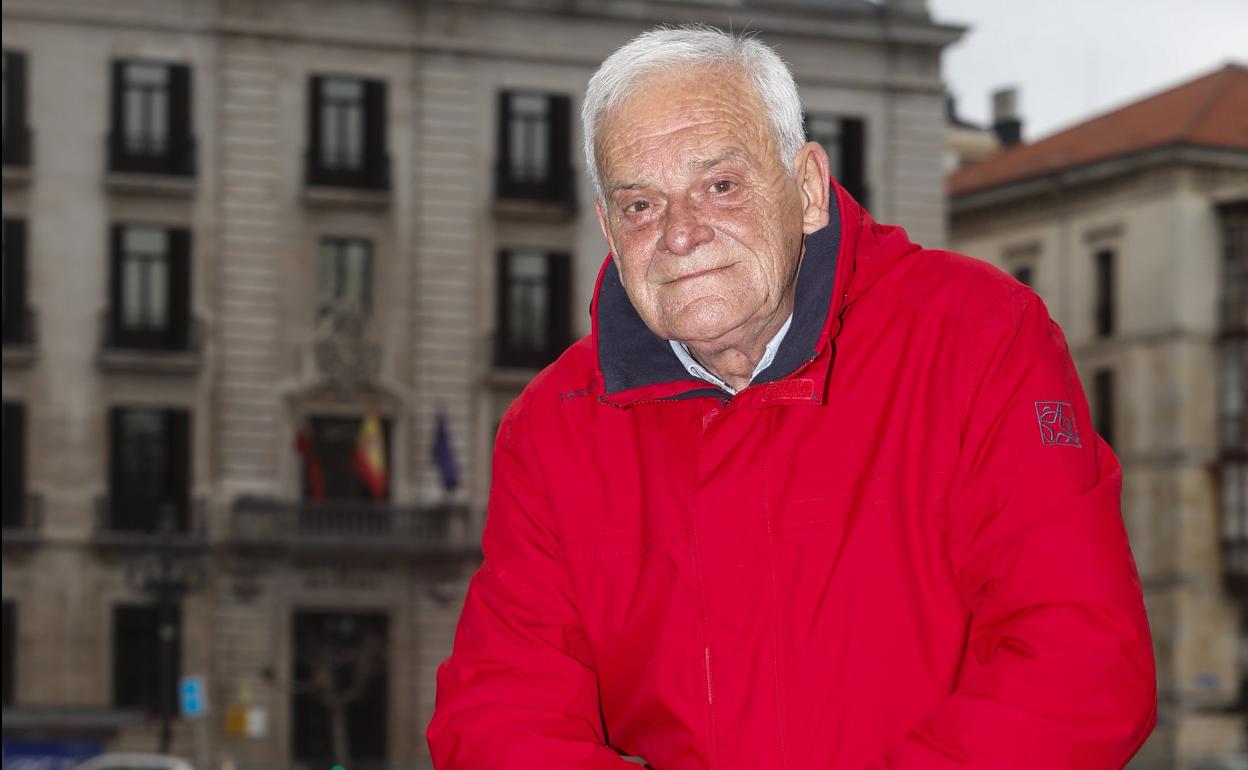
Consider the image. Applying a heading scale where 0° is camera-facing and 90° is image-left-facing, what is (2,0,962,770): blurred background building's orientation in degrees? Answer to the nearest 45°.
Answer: approximately 0°

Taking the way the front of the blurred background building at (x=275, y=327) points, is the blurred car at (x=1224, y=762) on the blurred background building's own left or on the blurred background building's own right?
on the blurred background building's own left

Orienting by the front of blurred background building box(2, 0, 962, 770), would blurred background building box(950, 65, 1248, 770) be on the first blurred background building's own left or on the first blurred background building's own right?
on the first blurred background building's own left
